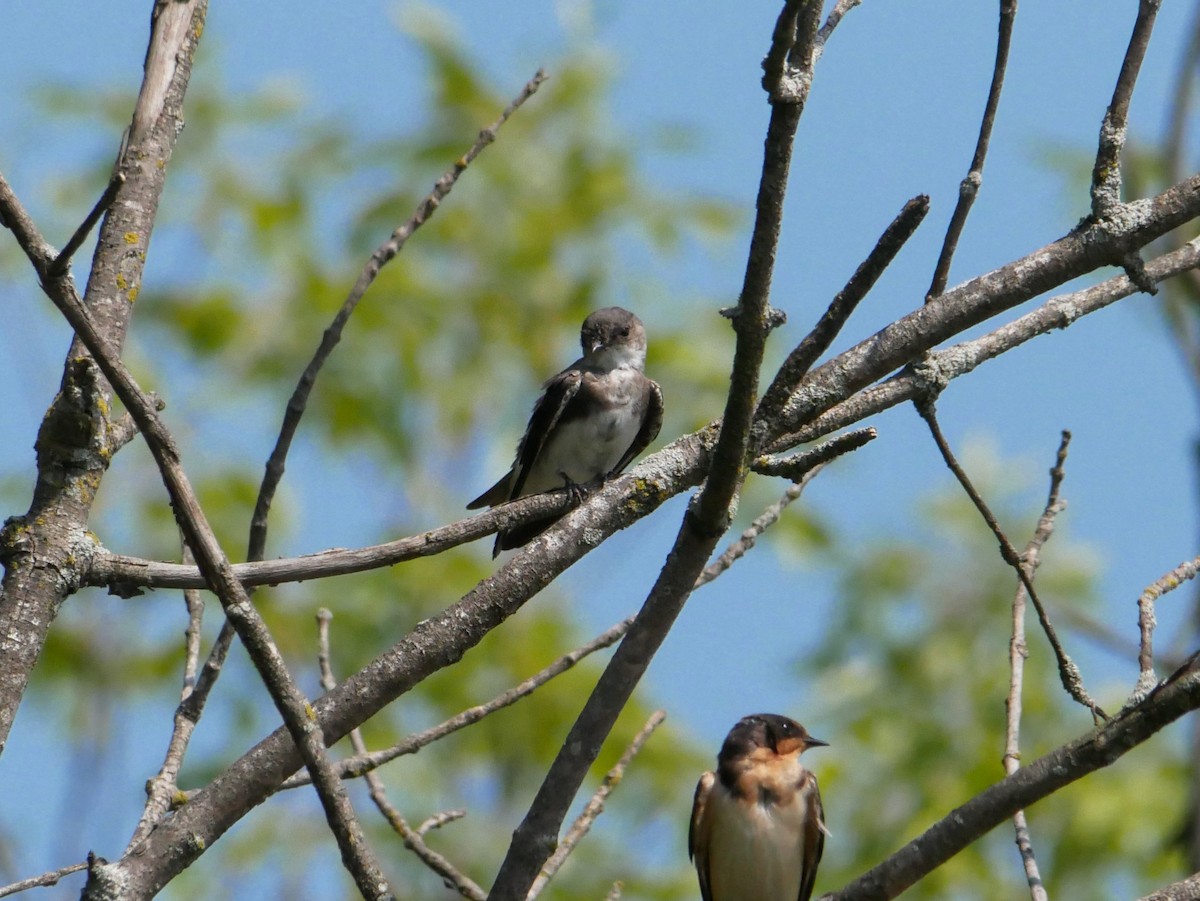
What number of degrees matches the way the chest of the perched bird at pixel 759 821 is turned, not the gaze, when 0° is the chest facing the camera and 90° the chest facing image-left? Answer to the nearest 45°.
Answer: approximately 0°
